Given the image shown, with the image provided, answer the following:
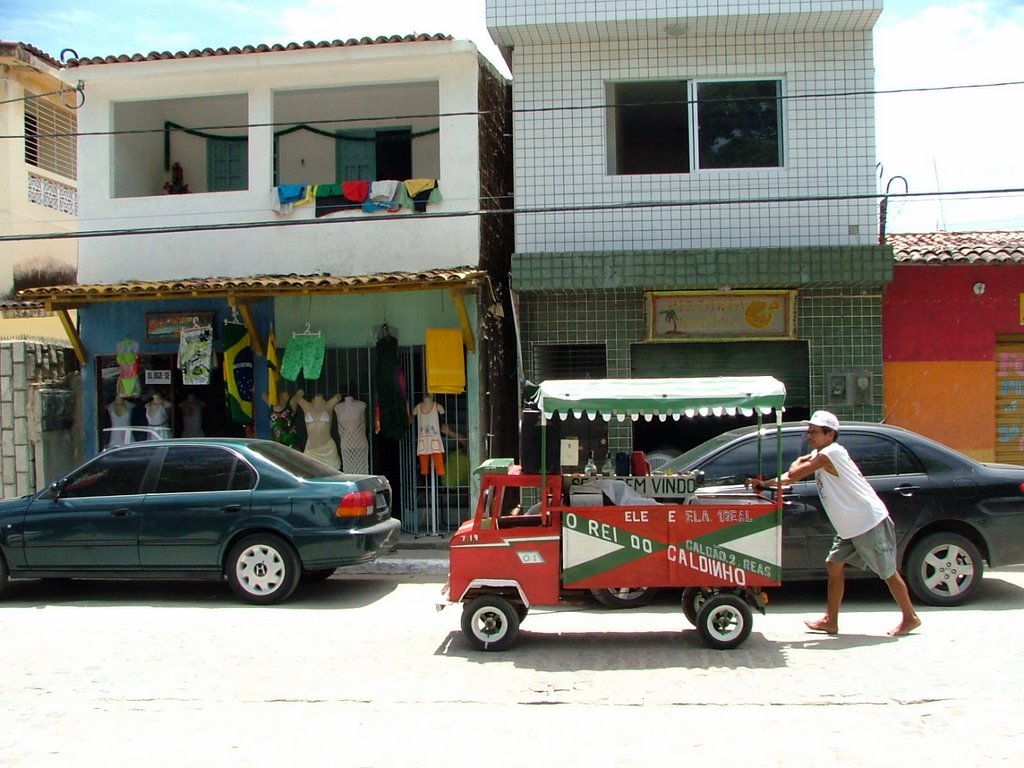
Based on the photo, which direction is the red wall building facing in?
toward the camera

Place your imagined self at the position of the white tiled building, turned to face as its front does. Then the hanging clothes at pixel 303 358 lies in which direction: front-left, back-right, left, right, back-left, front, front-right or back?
right

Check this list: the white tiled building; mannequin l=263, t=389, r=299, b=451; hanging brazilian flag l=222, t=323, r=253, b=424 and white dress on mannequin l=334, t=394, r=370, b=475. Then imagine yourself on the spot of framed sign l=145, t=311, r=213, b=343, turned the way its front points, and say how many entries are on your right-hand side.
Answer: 0

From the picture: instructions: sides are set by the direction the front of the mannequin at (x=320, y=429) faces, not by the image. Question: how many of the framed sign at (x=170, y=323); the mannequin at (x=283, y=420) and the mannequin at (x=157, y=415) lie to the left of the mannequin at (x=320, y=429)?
0

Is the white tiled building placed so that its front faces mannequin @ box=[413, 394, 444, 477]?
no

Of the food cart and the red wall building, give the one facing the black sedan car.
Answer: the red wall building

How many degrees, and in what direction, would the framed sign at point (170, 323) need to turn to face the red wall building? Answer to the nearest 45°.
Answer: approximately 90° to its left

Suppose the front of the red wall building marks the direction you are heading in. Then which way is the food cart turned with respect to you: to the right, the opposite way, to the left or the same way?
to the right

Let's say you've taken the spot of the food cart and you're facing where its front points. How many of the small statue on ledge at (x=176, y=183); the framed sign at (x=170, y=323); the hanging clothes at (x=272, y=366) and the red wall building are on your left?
0

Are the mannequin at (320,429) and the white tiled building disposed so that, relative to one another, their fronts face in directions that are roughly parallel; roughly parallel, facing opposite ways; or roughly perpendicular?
roughly parallel

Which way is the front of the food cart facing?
to the viewer's left

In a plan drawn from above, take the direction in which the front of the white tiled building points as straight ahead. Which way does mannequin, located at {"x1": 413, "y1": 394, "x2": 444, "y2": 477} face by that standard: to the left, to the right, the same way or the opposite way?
the same way

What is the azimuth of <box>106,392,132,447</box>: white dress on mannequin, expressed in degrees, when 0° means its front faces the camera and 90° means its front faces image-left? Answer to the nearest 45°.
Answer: approximately 0°

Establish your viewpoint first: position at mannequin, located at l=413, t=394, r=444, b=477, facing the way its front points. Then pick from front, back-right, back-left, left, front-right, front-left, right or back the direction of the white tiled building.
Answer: left

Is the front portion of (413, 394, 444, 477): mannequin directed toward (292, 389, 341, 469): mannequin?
no

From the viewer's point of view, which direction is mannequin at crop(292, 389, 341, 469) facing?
toward the camera
